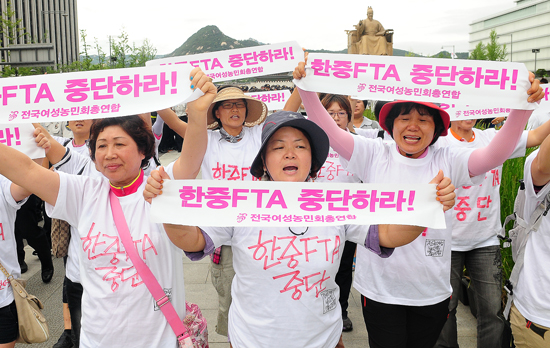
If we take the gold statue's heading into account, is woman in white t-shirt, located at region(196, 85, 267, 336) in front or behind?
in front

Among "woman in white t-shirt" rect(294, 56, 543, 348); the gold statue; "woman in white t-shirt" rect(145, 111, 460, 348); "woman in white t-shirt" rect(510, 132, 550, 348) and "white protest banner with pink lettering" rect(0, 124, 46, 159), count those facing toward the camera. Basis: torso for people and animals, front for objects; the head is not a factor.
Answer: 4

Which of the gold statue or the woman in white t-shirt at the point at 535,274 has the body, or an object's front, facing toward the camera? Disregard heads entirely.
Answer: the gold statue

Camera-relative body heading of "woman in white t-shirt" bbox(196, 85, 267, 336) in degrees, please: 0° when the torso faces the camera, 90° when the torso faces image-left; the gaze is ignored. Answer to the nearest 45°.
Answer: approximately 0°

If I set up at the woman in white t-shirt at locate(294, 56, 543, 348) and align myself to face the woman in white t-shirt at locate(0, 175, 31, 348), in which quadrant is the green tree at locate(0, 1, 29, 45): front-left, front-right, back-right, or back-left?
front-right

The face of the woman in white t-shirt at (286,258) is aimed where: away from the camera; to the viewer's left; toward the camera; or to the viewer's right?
toward the camera

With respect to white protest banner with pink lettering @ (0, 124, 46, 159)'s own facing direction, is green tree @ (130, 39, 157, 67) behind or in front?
behind

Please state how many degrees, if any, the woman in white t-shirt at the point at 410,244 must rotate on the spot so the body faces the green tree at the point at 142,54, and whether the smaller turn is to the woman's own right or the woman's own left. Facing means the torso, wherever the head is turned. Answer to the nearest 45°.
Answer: approximately 135° to the woman's own right

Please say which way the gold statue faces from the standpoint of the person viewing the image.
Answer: facing the viewer

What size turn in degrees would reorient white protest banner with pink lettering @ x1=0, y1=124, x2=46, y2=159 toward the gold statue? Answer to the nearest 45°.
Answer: approximately 135° to its left

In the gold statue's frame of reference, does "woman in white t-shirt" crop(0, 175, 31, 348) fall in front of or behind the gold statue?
in front

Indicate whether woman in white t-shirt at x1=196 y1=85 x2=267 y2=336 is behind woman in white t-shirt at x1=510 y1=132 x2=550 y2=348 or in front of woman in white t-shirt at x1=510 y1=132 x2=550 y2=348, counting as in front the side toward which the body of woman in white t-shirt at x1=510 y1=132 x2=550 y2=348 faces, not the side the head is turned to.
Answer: behind

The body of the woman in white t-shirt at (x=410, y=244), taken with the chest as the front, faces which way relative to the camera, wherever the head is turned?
toward the camera

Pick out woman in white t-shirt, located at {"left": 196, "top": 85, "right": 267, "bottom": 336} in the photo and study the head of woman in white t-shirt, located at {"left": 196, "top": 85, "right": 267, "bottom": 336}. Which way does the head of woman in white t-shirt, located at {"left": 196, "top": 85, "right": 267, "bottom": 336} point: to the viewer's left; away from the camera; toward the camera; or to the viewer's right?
toward the camera
